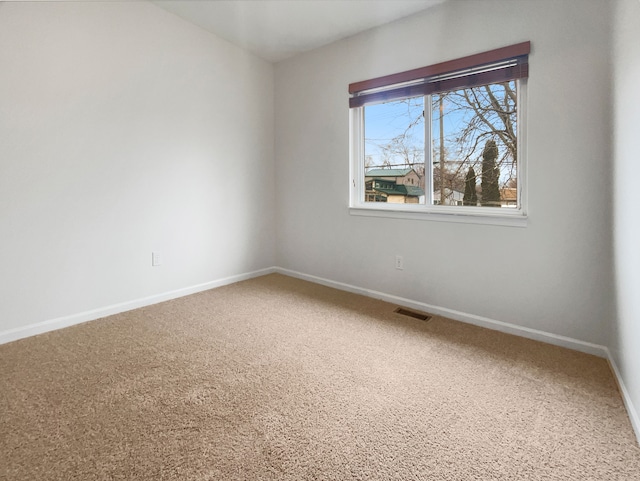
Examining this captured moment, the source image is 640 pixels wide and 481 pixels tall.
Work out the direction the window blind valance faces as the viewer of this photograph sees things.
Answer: facing the viewer and to the left of the viewer
